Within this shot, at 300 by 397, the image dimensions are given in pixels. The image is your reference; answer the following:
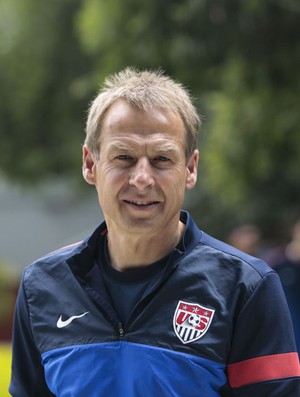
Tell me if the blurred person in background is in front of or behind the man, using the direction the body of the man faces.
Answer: behind

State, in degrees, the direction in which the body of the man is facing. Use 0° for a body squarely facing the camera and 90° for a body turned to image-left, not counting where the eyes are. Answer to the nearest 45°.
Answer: approximately 0°
